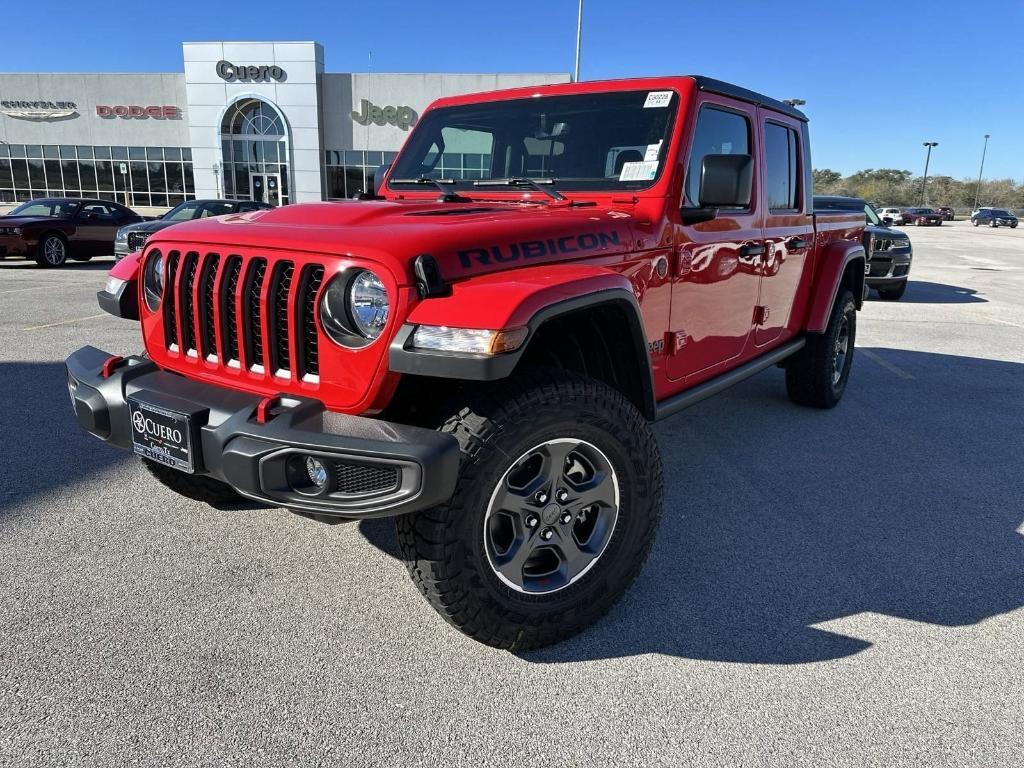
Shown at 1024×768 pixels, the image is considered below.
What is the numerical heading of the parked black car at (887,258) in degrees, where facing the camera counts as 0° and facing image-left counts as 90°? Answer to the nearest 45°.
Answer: approximately 315°

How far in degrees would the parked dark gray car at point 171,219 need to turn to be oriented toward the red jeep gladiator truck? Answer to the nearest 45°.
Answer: approximately 45° to its left

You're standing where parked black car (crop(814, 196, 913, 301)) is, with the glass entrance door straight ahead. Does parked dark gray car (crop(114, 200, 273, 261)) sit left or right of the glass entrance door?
left

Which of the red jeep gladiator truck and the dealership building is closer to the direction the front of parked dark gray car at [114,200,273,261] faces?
the red jeep gladiator truck

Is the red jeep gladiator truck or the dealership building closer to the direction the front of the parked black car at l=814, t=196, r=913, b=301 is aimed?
the red jeep gladiator truck

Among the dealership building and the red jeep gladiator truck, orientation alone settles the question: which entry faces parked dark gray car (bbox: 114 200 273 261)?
the dealership building

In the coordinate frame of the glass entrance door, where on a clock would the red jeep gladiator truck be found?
The red jeep gladiator truck is roughly at 12 o'clock from the glass entrance door.

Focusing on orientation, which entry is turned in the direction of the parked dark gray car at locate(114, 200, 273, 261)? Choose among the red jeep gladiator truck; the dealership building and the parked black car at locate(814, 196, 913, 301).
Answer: the dealership building

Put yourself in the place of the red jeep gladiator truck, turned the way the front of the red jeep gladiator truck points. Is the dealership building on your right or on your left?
on your right

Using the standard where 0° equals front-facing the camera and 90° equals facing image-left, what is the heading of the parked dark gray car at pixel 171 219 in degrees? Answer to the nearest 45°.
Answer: approximately 45°
